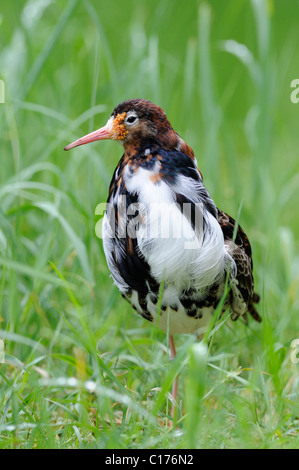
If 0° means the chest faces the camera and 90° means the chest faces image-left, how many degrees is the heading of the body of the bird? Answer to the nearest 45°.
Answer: approximately 45°
